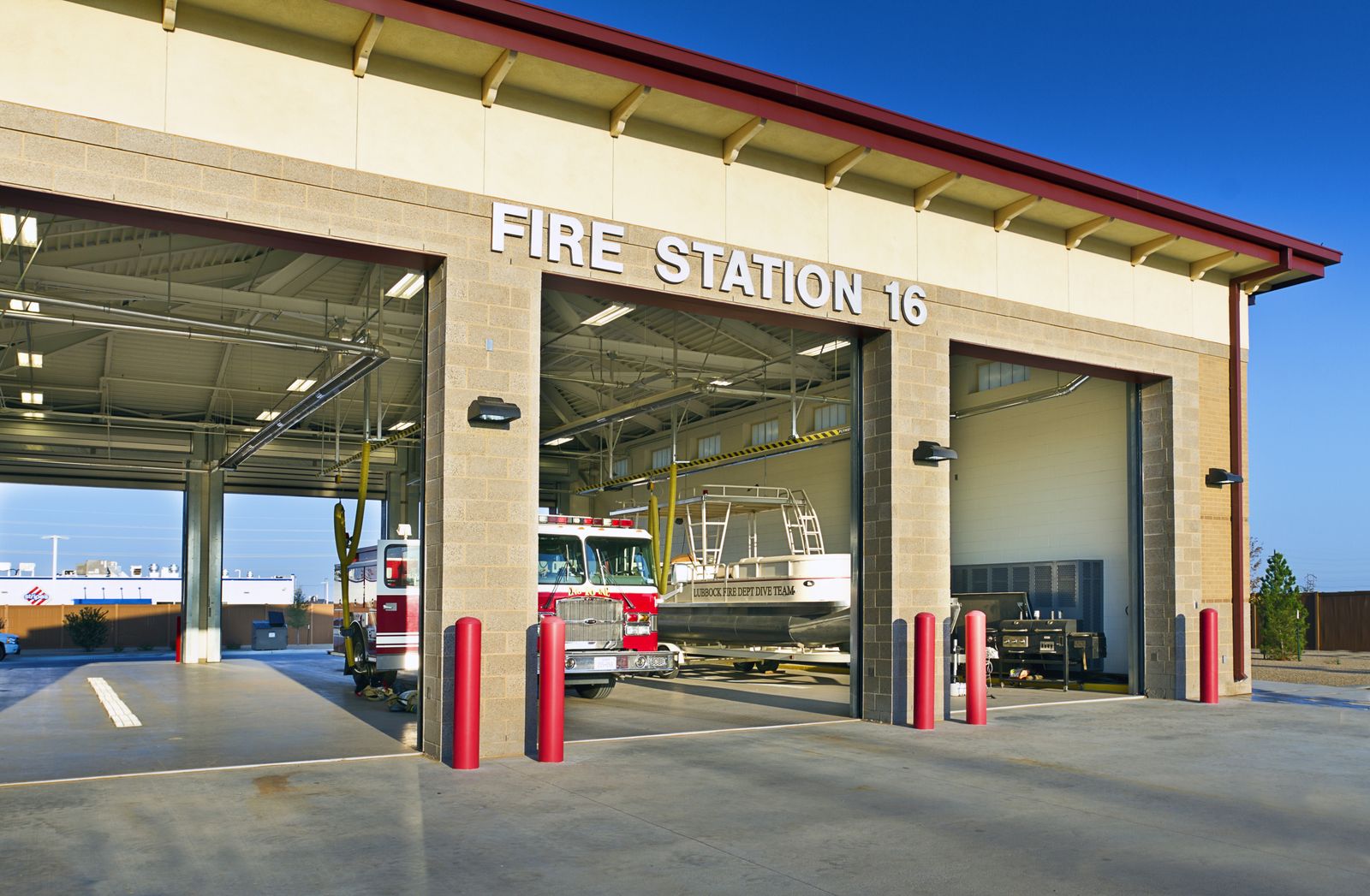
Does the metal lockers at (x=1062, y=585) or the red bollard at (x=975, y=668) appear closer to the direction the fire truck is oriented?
the red bollard

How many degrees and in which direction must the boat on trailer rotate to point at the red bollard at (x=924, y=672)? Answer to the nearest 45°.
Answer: approximately 45° to its right

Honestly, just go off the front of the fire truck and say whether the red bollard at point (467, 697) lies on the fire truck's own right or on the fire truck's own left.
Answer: on the fire truck's own right
